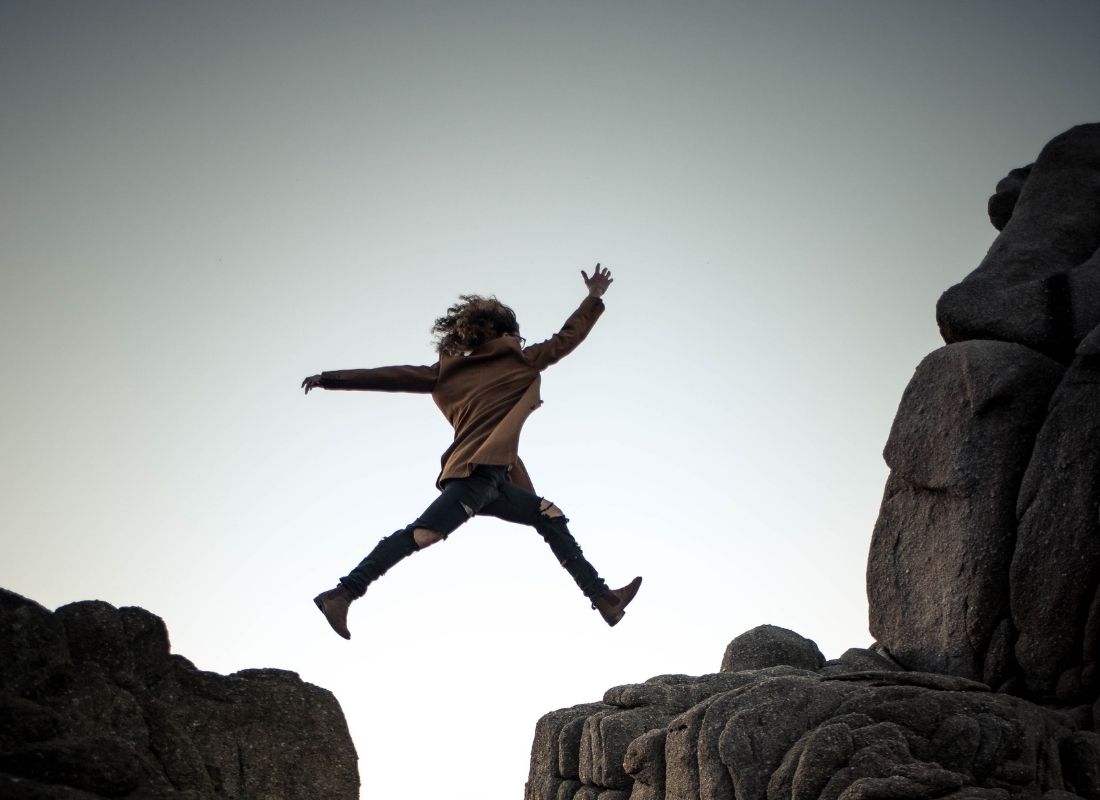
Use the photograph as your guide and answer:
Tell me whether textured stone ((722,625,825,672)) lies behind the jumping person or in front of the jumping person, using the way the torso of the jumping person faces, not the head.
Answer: in front

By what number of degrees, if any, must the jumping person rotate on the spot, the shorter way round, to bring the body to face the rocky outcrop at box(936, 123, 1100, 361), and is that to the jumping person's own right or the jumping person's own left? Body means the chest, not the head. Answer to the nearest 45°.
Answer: approximately 45° to the jumping person's own right

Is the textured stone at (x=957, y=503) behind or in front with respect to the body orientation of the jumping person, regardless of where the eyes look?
in front

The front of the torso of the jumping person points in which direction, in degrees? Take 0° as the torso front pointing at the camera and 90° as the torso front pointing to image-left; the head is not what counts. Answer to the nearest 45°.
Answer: approximately 225°
